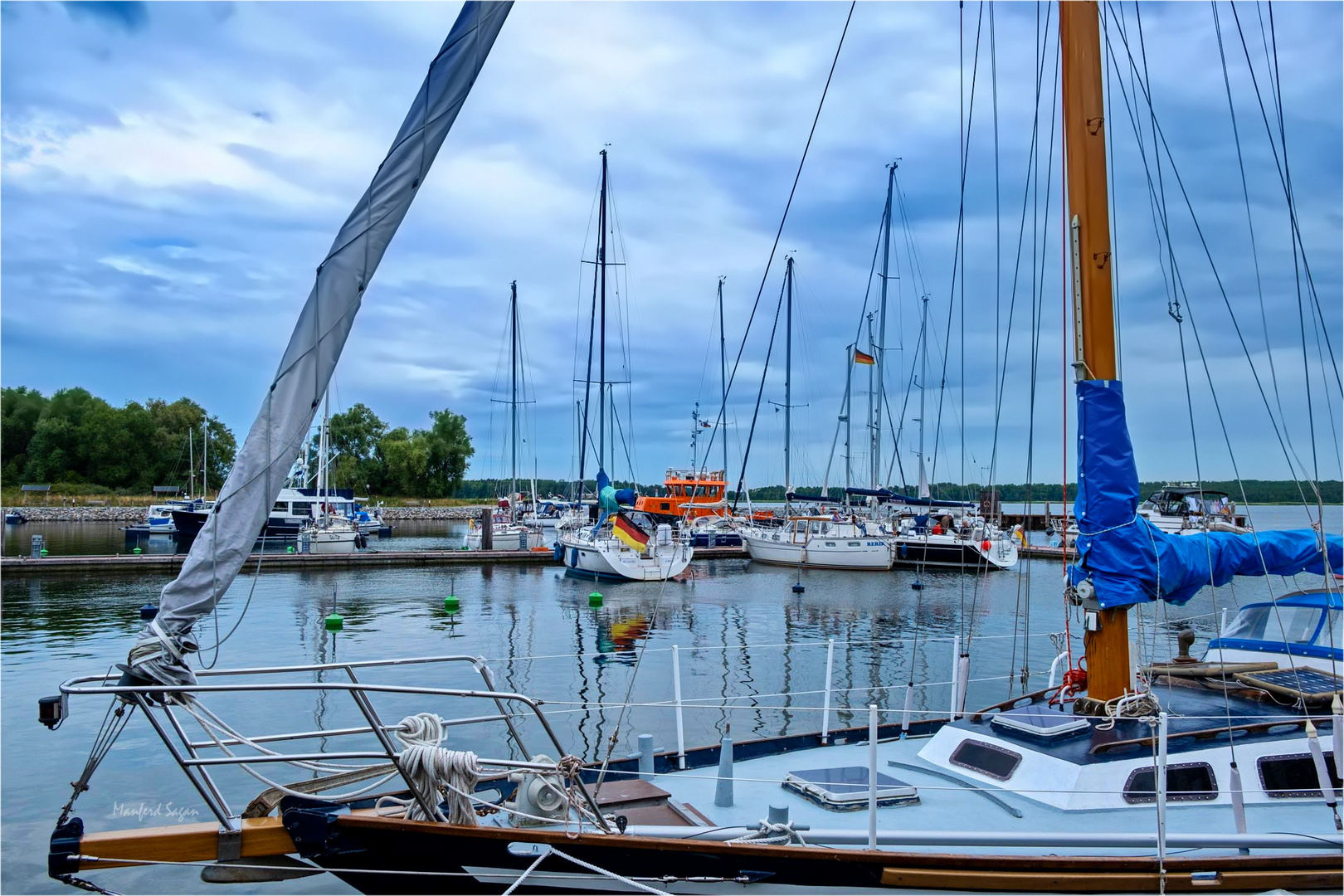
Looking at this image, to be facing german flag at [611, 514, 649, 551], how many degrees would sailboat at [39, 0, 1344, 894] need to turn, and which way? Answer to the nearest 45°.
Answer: approximately 90° to its right

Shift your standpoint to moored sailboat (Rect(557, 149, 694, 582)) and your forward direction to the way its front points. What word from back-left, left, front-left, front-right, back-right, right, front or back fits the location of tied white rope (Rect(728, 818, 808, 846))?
back-left

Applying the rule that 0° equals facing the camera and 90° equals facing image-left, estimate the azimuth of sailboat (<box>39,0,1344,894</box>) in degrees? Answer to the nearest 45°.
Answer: approximately 90°

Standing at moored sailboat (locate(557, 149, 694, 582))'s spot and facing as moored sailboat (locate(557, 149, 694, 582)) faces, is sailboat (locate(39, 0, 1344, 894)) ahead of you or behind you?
behind

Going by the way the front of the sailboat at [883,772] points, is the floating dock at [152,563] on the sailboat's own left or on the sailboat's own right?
on the sailboat's own right

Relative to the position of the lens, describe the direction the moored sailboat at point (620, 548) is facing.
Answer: facing away from the viewer and to the left of the viewer

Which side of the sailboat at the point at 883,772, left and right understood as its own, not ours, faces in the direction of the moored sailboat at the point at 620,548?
right
